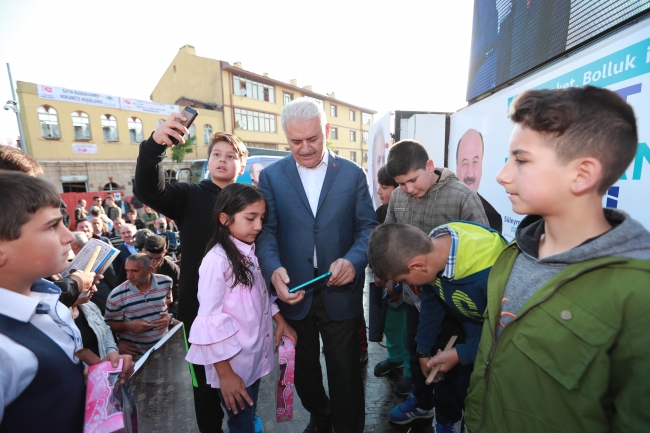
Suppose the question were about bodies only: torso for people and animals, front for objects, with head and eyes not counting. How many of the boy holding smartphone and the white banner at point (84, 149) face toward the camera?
2

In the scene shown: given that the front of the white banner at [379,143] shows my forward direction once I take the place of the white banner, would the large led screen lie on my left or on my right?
on my left

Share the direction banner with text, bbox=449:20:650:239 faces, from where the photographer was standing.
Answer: facing the viewer and to the left of the viewer

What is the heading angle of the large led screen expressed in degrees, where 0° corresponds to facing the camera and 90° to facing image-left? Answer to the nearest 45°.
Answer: approximately 45°

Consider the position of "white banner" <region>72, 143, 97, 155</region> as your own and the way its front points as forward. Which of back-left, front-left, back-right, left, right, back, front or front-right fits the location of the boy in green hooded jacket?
front

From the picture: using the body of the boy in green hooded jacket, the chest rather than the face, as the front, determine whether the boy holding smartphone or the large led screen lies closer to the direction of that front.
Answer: the boy holding smartphone

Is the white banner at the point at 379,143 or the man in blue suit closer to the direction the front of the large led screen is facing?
the man in blue suit

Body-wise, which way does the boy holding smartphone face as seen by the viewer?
toward the camera

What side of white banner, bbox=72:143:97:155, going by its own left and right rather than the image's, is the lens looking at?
front

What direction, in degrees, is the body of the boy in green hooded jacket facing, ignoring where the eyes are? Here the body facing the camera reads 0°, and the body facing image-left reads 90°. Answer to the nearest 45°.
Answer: approximately 45°

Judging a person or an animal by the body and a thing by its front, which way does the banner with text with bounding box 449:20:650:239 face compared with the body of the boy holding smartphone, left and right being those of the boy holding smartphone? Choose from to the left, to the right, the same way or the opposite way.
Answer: to the right

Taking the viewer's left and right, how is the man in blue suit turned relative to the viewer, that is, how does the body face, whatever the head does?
facing the viewer
